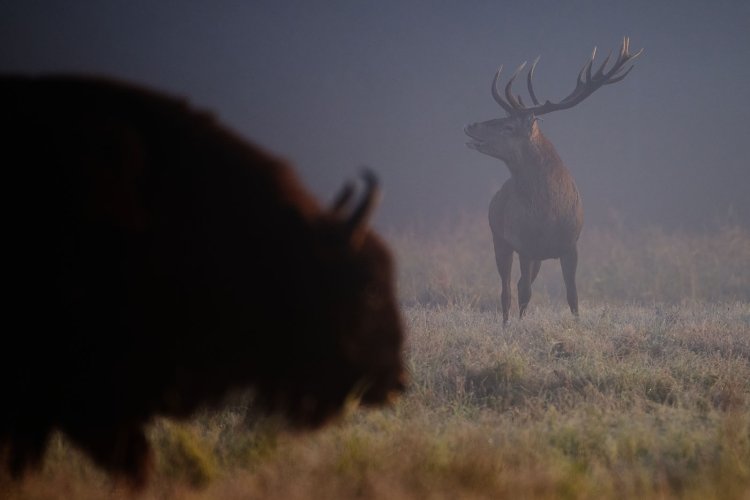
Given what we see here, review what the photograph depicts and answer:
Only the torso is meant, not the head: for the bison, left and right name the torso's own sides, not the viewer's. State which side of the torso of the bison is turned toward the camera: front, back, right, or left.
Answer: right

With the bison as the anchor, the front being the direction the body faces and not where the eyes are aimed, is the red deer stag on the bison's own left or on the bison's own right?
on the bison's own left
